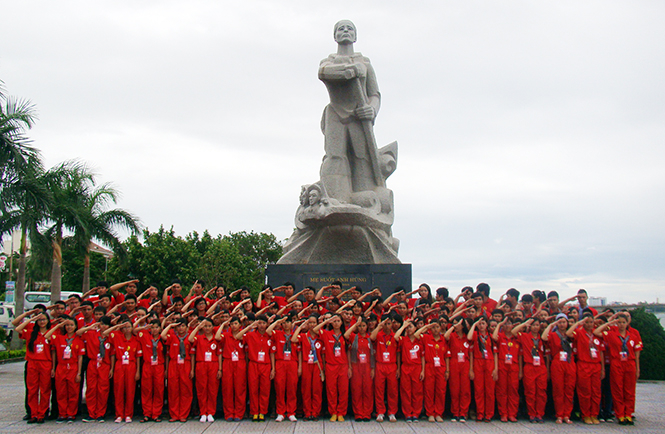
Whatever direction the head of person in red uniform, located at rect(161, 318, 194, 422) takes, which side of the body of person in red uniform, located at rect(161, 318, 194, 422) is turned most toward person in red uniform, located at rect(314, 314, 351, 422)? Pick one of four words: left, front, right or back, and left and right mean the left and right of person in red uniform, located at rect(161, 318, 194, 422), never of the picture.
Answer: left

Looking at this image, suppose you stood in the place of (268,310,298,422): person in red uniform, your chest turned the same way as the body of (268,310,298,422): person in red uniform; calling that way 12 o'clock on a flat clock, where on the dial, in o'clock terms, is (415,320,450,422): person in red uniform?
(415,320,450,422): person in red uniform is roughly at 9 o'clock from (268,310,298,422): person in red uniform.

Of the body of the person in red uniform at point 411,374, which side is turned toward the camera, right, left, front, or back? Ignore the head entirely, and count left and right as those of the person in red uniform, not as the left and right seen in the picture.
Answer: front

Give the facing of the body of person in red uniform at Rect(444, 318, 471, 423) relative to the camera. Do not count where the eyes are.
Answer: toward the camera

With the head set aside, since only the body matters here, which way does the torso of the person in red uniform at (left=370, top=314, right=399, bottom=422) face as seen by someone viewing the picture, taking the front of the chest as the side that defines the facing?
toward the camera

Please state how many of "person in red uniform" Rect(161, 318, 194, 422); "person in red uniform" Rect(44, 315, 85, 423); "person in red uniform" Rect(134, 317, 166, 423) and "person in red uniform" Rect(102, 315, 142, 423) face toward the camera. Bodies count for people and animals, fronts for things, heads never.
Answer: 4

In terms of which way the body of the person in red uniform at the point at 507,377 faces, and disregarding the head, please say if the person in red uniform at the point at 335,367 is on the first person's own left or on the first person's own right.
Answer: on the first person's own right

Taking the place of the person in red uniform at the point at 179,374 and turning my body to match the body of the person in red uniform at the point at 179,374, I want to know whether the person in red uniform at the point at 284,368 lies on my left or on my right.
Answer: on my left

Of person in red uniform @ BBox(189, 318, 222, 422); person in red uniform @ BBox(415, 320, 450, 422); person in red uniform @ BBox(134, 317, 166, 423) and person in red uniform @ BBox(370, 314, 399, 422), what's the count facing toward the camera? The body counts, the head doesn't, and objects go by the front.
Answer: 4

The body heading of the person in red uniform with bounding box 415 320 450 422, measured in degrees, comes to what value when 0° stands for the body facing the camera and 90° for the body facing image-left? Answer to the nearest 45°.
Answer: approximately 0°
